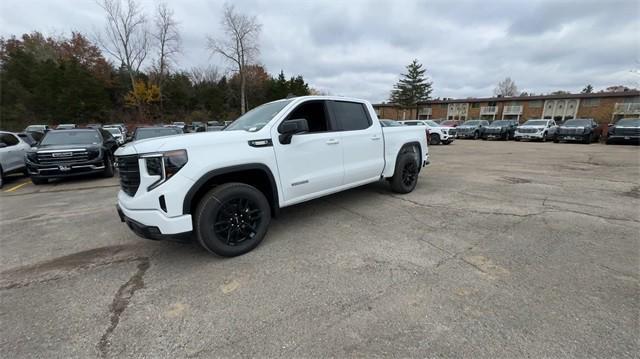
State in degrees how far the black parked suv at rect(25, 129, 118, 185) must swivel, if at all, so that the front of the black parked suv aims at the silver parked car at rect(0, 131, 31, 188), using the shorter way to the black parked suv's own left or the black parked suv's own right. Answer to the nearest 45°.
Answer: approximately 135° to the black parked suv's own right

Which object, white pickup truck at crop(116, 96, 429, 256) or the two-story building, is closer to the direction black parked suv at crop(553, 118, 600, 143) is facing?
the white pickup truck

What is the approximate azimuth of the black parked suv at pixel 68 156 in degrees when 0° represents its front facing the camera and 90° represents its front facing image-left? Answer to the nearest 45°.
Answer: approximately 0°

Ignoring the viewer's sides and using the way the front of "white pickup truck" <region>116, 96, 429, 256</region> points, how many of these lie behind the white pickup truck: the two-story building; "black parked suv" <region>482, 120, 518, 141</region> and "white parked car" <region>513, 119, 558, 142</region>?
3

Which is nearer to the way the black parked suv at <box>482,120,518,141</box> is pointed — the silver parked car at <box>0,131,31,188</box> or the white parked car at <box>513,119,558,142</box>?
the silver parked car

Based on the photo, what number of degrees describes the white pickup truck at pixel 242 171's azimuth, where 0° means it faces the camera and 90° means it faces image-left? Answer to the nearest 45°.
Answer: approximately 45°

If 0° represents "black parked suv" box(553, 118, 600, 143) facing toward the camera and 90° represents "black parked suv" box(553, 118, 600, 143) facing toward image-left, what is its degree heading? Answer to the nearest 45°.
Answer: approximately 45°

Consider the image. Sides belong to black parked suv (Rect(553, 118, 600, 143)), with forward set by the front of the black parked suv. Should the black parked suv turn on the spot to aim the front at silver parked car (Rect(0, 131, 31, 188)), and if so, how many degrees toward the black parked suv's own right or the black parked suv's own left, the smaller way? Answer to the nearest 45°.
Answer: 0° — it already faces it

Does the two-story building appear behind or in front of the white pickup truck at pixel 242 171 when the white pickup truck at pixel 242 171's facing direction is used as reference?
behind

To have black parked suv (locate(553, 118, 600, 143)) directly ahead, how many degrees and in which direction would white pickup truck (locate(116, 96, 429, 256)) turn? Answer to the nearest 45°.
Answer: approximately 180°
